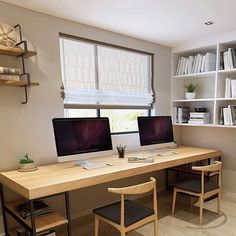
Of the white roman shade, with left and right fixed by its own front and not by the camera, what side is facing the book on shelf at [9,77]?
right

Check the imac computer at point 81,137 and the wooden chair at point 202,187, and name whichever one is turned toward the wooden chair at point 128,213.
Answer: the imac computer

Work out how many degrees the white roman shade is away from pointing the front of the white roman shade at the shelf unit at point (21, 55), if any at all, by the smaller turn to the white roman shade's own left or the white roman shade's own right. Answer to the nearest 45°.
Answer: approximately 90° to the white roman shade's own right

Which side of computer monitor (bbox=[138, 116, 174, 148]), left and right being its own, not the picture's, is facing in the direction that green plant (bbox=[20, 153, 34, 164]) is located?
right

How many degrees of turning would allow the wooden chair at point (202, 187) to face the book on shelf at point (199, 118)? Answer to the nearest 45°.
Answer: approximately 45° to its right

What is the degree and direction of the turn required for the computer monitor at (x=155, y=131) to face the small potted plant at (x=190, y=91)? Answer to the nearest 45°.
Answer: approximately 90° to its left
